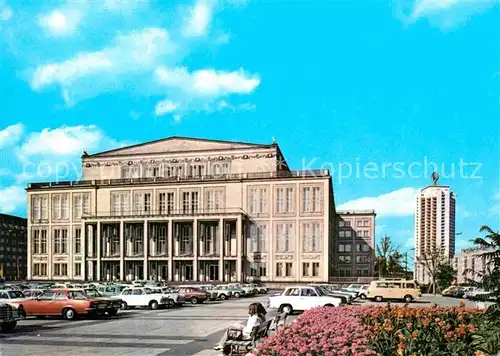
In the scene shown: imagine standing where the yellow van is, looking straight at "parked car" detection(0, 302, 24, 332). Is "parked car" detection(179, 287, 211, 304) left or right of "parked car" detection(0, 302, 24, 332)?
right

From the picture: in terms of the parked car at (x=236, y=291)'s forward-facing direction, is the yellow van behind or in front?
in front

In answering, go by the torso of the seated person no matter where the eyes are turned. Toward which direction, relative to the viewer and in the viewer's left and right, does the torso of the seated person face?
facing to the left of the viewer

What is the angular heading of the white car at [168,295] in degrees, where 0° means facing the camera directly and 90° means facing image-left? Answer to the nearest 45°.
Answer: approximately 315°

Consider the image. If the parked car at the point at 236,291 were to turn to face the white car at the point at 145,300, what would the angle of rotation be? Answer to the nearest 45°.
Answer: approximately 45° to its right

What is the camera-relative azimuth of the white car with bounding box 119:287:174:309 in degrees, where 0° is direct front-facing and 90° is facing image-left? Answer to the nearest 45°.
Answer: approximately 315°
